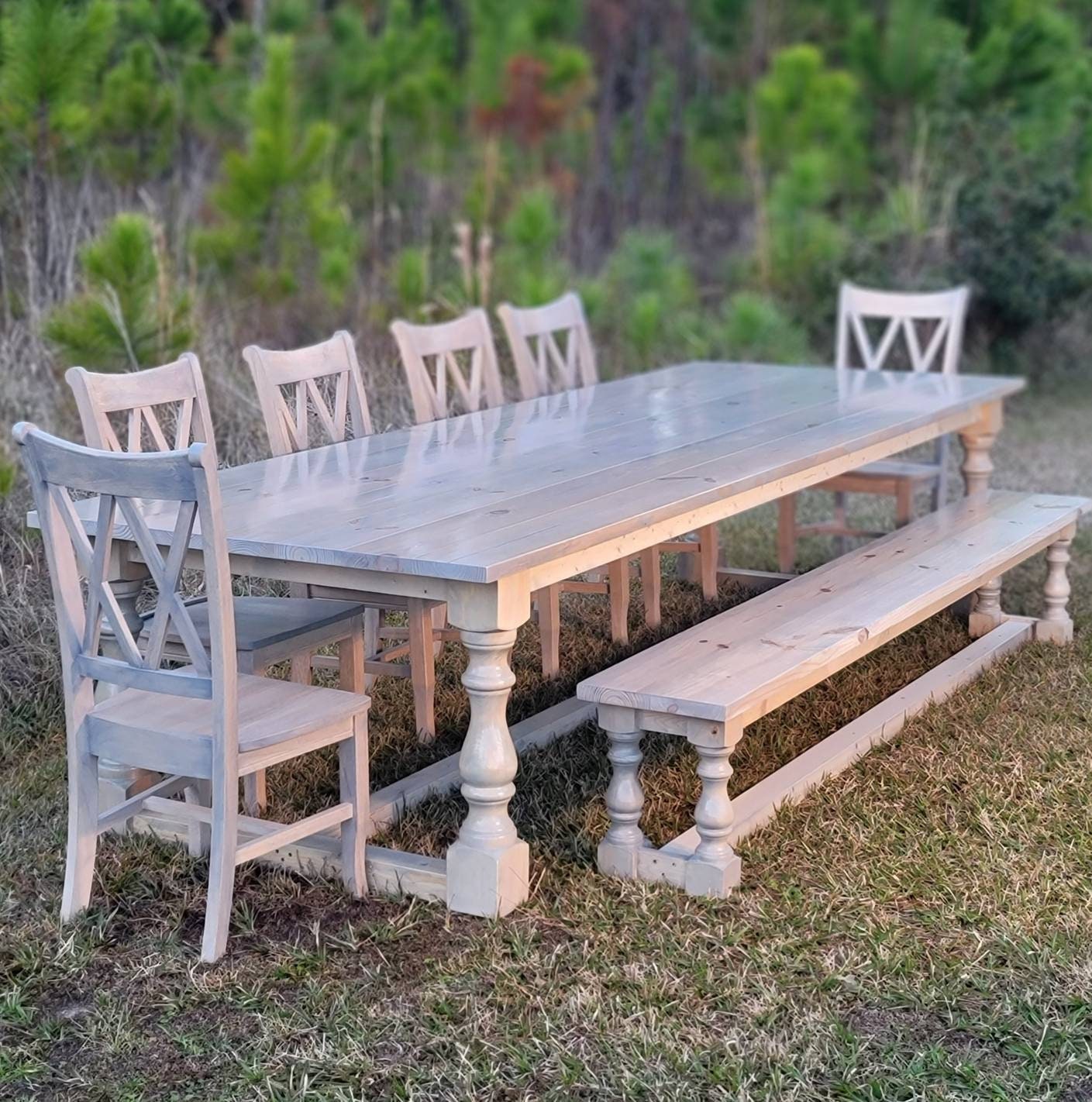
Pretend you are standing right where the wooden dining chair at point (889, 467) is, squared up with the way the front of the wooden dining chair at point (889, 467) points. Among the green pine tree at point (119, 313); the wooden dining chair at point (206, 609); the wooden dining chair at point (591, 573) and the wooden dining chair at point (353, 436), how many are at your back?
0

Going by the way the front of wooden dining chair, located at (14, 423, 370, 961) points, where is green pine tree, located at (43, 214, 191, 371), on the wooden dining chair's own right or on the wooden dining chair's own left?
on the wooden dining chair's own left

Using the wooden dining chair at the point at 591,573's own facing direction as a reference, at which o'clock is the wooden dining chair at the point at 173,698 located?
the wooden dining chair at the point at 173,698 is roughly at 2 o'clock from the wooden dining chair at the point at 591,573.

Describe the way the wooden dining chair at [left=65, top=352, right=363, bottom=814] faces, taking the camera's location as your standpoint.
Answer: facing the viewer and to the right of the viewer

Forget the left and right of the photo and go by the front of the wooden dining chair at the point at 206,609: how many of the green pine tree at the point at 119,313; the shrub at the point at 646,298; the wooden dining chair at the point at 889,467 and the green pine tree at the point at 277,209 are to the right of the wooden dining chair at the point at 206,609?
0

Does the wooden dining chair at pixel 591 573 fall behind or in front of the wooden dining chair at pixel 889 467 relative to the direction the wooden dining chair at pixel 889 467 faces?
in front

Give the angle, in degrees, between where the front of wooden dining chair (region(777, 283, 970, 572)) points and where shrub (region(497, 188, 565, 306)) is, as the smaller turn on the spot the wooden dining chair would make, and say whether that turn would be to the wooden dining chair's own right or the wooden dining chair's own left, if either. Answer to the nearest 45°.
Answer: approximately 90° to the wooden dining chair's own right

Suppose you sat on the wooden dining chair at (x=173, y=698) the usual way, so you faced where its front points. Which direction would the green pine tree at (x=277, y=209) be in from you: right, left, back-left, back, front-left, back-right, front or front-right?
front-left

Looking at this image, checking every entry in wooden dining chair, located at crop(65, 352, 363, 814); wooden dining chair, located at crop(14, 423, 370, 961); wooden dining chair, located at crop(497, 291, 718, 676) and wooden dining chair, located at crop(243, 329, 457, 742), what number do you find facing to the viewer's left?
0

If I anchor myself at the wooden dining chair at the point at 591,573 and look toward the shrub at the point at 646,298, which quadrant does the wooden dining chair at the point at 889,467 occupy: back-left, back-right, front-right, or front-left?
front-right

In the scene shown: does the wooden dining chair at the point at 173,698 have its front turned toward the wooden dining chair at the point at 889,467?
yes

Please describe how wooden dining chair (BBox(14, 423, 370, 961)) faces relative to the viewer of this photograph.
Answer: facing away from the viewer and to the right of the viewer

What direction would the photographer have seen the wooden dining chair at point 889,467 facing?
facing the viewer and to the left of the viewer

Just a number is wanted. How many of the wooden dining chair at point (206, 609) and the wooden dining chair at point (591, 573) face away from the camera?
0

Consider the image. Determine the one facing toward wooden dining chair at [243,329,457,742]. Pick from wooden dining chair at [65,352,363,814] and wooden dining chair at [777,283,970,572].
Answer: wooden dining chair at [777,283,970,572]

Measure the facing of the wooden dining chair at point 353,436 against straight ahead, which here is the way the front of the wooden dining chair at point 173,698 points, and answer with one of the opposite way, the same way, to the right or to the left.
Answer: to the right

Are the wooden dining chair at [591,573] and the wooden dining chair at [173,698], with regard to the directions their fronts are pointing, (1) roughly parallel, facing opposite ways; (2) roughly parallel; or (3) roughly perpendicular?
roughly perpendicular

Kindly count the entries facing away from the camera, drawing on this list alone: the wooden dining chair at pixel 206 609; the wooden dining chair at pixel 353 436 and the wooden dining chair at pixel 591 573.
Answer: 0

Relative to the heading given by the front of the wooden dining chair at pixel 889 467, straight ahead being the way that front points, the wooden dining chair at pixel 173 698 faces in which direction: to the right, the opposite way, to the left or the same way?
the opposite way

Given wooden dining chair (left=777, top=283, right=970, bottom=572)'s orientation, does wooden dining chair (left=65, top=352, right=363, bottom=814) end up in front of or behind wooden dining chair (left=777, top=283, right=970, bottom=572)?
in front

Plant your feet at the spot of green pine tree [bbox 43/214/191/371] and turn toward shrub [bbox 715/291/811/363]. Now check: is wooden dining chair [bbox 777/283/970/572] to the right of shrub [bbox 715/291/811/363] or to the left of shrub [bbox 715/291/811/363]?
right

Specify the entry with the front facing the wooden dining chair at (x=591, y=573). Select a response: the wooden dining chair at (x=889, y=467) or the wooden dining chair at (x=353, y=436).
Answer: the wooden dining chair at (x=889, y=467)
